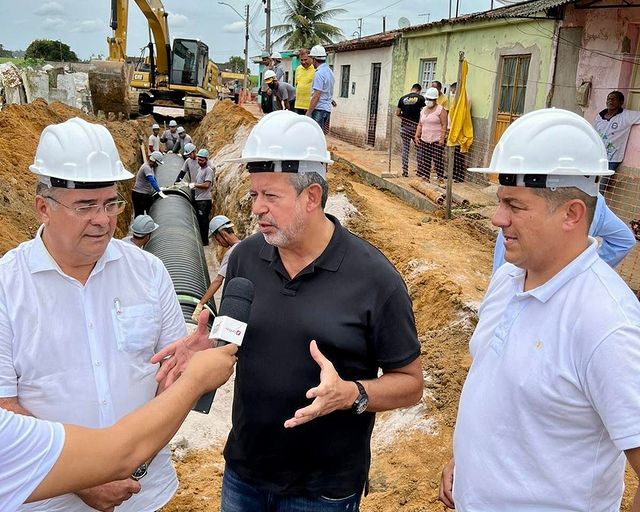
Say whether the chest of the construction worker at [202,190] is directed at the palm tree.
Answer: no

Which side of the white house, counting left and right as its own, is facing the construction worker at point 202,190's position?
front

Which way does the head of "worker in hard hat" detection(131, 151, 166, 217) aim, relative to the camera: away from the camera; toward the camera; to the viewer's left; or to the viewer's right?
to the viewer's right

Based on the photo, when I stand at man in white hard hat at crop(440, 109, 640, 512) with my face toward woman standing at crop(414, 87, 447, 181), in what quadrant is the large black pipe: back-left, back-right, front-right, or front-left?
front-left

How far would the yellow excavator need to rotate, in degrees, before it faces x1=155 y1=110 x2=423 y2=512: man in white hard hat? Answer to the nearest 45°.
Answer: approximately 45° to its left

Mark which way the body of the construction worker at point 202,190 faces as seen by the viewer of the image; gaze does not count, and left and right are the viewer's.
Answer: facing the viewer and to the left of the viewer

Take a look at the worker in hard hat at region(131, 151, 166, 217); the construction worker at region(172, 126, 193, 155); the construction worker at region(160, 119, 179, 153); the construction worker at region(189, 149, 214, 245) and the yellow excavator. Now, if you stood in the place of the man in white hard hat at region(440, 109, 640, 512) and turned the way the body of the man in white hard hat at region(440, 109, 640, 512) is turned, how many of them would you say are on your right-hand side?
5

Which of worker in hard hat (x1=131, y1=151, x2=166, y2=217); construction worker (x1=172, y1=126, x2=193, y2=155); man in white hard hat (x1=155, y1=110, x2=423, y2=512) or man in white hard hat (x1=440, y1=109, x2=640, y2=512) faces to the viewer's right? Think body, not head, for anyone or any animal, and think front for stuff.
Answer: the worker in hard hat

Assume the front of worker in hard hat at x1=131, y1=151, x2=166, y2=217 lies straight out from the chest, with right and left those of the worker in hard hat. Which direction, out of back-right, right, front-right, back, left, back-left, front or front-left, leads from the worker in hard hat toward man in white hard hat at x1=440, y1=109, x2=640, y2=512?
right

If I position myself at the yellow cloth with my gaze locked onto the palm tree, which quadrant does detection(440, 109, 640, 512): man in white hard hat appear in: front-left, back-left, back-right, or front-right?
back-left

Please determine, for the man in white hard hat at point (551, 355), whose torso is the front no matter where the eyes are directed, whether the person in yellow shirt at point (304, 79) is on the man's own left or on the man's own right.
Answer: on the man's own right

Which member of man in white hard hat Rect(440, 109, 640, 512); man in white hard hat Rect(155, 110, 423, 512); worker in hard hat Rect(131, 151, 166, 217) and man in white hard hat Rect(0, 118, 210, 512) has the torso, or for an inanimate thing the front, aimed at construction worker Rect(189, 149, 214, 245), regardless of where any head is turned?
the worker in hard hat

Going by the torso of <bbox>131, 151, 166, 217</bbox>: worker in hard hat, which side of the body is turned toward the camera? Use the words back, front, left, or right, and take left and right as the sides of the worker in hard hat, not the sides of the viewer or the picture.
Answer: right

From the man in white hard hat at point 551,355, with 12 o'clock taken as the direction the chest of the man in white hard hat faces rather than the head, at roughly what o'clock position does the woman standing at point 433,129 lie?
The woman standing is roughly at 4 o'clock from the man in white hard hat.

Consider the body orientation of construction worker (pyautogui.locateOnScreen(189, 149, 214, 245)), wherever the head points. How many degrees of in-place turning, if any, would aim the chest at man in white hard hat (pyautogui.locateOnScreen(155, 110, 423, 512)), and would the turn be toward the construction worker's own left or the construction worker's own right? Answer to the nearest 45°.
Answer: approximately 45° to the construction worker's own left

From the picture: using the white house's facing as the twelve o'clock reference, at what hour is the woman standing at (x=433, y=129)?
The woman standing is roughly at 10 o'clock from the white house.

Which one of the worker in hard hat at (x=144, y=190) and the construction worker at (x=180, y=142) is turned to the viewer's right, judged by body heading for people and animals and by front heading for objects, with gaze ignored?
the worker in hard hat

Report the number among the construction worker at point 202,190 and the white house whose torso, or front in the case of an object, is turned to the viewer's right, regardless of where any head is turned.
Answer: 0

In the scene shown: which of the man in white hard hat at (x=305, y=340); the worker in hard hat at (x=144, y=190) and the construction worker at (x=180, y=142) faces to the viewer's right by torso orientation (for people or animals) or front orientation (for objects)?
the worker in hard hat
